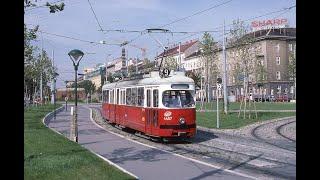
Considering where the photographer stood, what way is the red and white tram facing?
facing the viewer and to the right of the viewer
